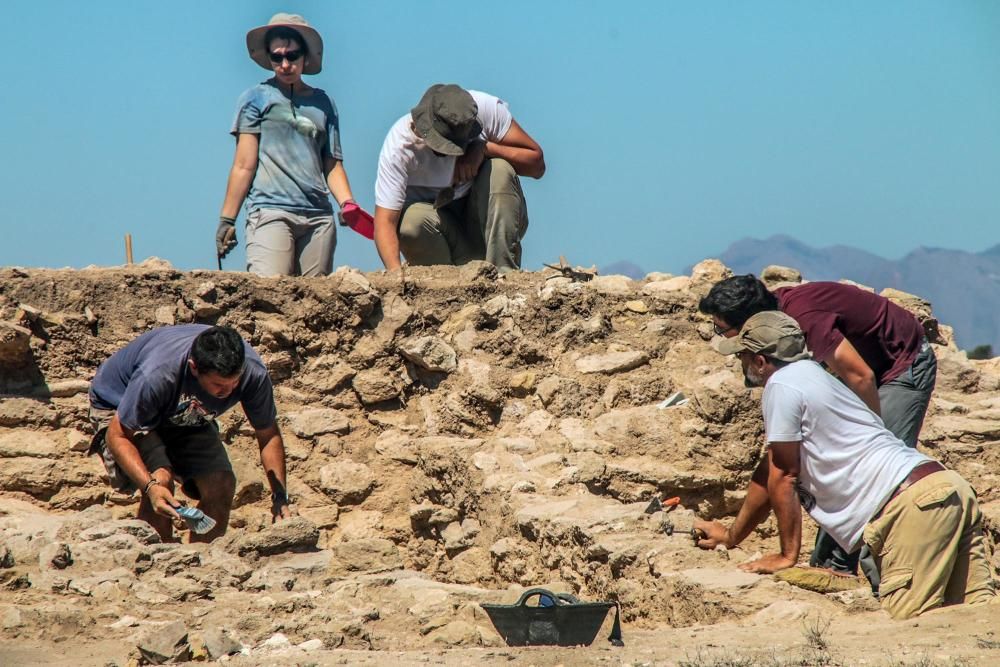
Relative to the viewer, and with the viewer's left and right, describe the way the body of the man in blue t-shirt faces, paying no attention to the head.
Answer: facing the viewer and to the right of the viewer

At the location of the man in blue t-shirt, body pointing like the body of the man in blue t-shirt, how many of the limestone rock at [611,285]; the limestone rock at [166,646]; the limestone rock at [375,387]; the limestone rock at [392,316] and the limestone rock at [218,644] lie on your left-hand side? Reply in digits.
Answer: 3

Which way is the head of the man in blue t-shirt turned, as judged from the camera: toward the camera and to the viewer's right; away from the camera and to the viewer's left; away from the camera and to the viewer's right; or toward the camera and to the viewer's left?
toward the camera and to the viewer's right

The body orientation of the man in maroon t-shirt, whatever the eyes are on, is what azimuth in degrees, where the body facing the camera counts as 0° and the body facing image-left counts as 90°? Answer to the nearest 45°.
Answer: approximately 90°

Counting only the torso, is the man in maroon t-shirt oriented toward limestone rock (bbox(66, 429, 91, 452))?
yes

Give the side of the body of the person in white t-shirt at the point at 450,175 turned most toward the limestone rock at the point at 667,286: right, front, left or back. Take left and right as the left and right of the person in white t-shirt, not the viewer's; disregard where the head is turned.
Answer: left

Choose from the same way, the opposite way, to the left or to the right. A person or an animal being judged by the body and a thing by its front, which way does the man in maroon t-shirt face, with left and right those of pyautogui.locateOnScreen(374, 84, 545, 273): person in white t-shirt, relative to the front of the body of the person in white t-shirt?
to the right

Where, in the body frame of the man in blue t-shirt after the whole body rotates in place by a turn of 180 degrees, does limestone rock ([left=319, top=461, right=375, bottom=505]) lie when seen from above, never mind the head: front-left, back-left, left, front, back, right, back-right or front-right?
right

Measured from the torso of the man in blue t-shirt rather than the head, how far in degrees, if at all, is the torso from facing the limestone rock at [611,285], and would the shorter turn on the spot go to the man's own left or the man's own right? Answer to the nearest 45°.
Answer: approximately 90° to the man's own left

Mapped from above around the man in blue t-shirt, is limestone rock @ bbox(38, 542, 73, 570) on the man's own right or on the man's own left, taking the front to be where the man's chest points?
on the man's own right

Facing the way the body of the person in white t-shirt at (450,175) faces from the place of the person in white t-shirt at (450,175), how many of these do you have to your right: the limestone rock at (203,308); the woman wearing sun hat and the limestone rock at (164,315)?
3

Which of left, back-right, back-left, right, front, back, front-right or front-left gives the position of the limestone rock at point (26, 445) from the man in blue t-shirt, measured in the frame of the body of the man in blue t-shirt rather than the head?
back

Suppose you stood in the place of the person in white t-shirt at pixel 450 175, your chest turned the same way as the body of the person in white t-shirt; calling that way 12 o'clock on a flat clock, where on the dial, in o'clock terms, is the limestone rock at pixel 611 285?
The limestone rock is roughly at 9 o'clock from the person in white t-shirt.
